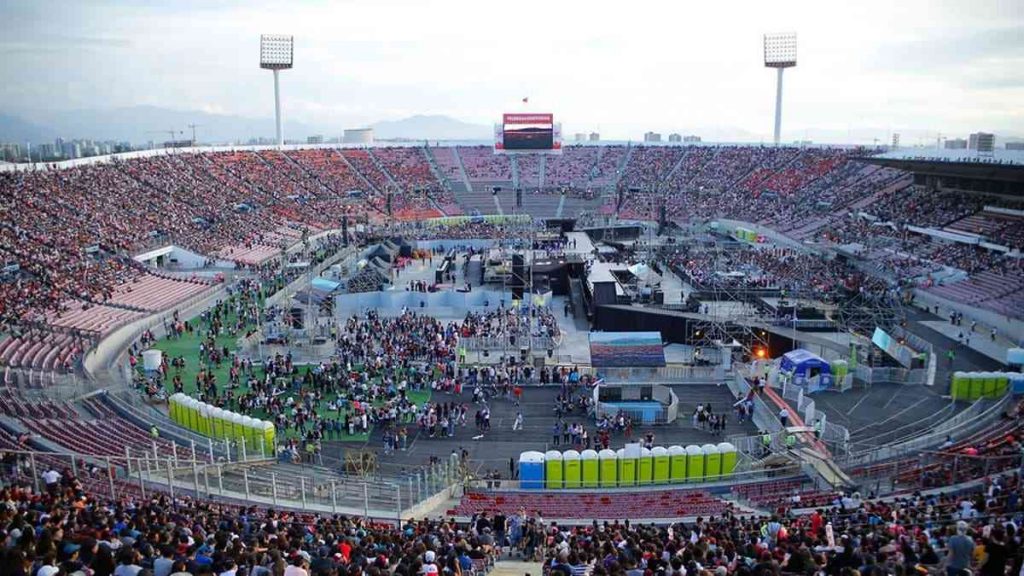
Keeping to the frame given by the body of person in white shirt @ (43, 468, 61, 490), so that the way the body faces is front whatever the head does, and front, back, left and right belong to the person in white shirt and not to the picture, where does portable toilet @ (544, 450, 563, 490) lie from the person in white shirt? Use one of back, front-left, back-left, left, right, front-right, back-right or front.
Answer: right

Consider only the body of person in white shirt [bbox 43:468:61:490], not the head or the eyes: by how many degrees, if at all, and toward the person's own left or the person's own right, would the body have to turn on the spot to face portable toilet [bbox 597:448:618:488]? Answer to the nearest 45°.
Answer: approximately 90° to the person's own right

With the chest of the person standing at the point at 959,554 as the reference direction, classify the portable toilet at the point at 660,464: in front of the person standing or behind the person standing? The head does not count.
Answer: in front

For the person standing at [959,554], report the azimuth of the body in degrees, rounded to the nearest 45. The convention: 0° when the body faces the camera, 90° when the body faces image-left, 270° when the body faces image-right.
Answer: approximately 180°

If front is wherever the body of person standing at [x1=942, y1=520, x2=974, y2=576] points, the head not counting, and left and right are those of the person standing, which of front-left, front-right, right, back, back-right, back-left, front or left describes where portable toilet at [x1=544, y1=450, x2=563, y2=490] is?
front-left

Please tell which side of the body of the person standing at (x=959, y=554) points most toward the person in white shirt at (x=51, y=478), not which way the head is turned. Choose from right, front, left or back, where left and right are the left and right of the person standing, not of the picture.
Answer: left

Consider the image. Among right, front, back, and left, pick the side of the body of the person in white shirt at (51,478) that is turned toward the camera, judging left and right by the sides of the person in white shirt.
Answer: back

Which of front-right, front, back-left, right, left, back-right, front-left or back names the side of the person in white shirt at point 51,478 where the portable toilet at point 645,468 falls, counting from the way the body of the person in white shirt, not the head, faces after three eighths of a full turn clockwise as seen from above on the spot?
front-left

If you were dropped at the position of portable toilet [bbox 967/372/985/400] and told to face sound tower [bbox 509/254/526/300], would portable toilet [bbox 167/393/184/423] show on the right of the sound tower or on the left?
left

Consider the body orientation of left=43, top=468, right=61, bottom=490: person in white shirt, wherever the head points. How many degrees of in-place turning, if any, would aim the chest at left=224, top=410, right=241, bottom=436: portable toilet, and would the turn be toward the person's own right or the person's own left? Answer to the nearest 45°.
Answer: approximately 45° to the person's own right

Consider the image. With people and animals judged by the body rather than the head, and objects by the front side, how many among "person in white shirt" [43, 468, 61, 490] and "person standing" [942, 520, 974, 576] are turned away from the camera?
2

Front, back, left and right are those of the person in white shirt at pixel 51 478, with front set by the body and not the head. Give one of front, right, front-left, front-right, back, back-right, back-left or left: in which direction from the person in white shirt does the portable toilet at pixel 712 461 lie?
right

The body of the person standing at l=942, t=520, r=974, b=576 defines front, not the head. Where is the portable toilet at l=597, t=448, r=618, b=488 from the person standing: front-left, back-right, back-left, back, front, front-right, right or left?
front-left
